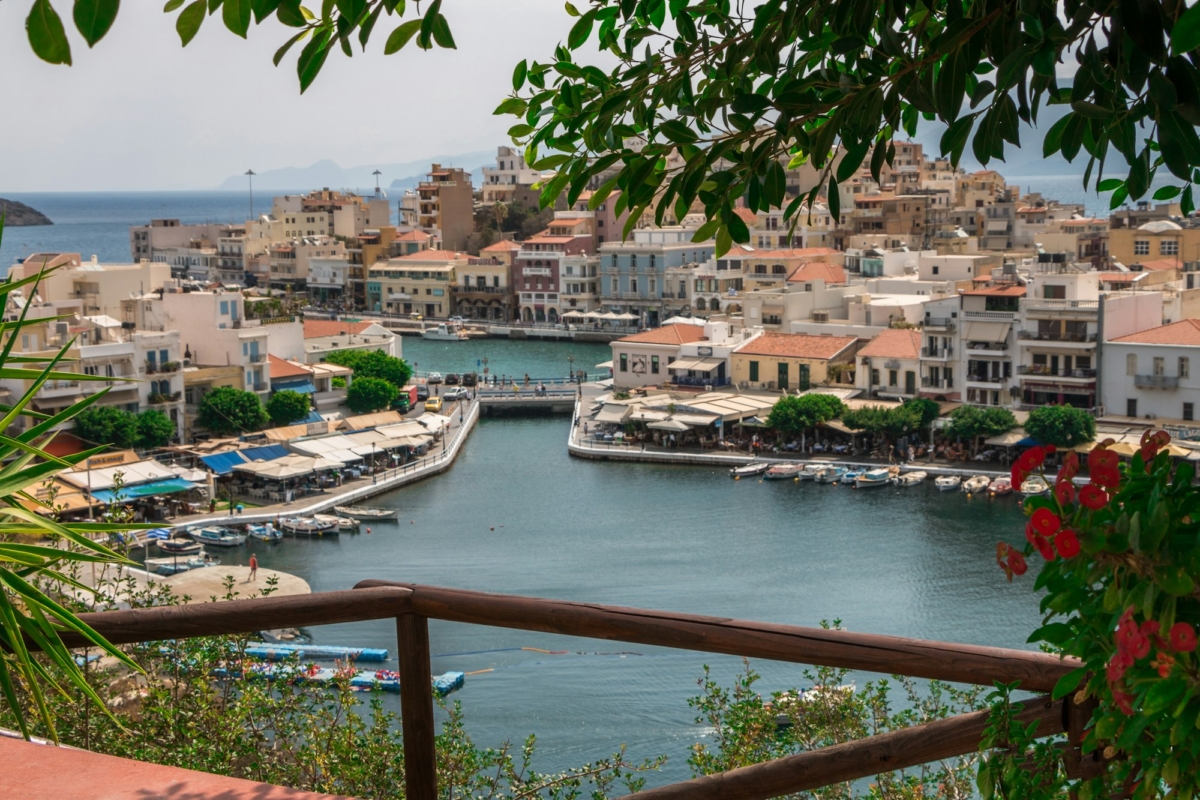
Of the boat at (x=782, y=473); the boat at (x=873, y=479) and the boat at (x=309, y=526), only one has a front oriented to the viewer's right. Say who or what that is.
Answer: the boat at (x=309, y=526)

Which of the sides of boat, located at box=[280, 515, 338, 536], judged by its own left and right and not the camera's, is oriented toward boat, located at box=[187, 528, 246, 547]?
back

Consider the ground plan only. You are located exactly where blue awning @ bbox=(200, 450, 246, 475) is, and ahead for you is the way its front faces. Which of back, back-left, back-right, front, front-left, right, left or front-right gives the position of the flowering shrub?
front-right

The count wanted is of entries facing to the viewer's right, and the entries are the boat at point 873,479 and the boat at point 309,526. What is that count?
1

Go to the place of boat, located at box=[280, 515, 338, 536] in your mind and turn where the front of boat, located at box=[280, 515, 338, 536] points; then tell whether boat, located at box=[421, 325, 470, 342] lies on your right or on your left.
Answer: on your left

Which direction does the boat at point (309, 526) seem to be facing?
to the viewer's right

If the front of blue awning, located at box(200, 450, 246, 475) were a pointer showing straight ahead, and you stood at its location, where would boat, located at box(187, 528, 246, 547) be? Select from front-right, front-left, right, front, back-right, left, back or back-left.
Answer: front-right

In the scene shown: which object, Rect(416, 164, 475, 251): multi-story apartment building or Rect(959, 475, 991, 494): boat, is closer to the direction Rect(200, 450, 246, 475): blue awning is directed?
the boat

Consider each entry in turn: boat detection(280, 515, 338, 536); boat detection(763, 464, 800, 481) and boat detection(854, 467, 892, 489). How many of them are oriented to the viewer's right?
1

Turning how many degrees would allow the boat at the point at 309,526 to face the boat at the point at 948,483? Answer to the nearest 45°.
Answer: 0° — it already faces it

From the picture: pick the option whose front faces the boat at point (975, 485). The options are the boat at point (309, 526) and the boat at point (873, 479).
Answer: the boat at point (309, 526)

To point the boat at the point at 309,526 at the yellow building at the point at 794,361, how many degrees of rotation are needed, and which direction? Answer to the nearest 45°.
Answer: approximately 45° to its left

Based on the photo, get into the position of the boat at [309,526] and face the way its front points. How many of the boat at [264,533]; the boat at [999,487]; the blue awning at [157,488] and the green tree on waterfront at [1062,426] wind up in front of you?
2

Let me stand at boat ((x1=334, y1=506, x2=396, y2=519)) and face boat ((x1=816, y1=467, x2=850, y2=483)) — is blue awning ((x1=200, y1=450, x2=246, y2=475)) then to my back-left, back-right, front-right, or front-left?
back-left

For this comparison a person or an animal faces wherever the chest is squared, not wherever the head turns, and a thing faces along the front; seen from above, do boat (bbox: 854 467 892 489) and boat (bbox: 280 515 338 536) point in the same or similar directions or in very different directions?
very different directions

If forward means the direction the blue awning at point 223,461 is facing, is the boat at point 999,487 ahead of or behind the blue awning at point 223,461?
ahead

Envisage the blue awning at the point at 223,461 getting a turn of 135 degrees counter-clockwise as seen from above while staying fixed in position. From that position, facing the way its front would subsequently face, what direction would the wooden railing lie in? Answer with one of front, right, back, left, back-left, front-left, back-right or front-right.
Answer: back

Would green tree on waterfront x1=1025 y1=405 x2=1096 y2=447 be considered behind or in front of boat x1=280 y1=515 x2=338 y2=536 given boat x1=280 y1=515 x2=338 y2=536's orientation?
in front

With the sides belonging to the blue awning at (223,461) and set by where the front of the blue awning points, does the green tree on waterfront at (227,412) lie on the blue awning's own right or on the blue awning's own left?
on the blue awning's own left

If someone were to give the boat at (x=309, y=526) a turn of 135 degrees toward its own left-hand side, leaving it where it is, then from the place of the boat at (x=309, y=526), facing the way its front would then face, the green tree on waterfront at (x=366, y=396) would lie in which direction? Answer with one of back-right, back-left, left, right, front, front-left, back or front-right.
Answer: front-right
